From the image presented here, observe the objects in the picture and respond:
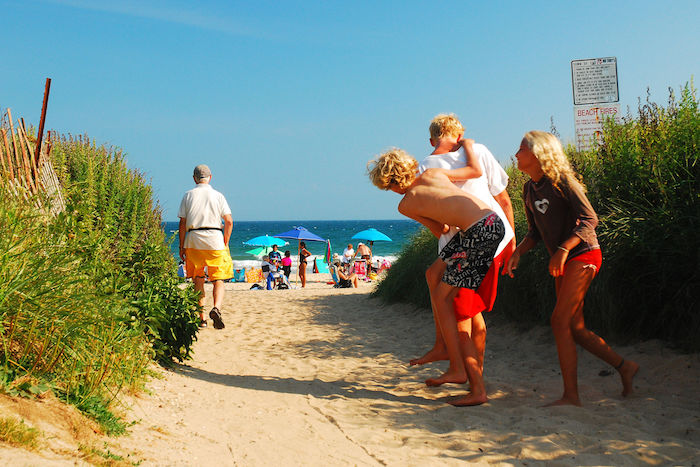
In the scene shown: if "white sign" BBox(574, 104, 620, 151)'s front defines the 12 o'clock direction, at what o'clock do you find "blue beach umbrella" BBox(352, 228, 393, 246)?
The blue beach umbrella is roughly at 5 o'clock from the white sign.

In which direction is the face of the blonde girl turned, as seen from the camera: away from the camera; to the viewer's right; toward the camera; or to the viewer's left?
to the viewer's left

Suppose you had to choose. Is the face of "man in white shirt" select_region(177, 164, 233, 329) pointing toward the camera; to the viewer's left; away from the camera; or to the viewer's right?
away from the camera

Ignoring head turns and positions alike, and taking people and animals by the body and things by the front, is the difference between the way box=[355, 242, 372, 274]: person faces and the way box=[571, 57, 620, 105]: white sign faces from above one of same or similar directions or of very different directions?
very different directions

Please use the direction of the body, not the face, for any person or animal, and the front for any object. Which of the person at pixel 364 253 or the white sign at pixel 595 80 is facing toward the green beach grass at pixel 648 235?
the white sign

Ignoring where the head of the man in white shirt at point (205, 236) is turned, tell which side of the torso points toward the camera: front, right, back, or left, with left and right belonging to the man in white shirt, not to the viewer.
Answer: back

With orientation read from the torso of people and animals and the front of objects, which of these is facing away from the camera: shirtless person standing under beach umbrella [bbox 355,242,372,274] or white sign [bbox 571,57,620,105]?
the shirtless person standing under beach umbrella

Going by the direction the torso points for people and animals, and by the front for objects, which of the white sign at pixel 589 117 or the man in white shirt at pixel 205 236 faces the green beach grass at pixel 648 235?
the white sign

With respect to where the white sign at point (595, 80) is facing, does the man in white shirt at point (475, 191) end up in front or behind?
in front

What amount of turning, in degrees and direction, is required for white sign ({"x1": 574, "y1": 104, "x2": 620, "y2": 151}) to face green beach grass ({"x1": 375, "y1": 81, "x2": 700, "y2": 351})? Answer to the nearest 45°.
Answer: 0° — it already faces it
